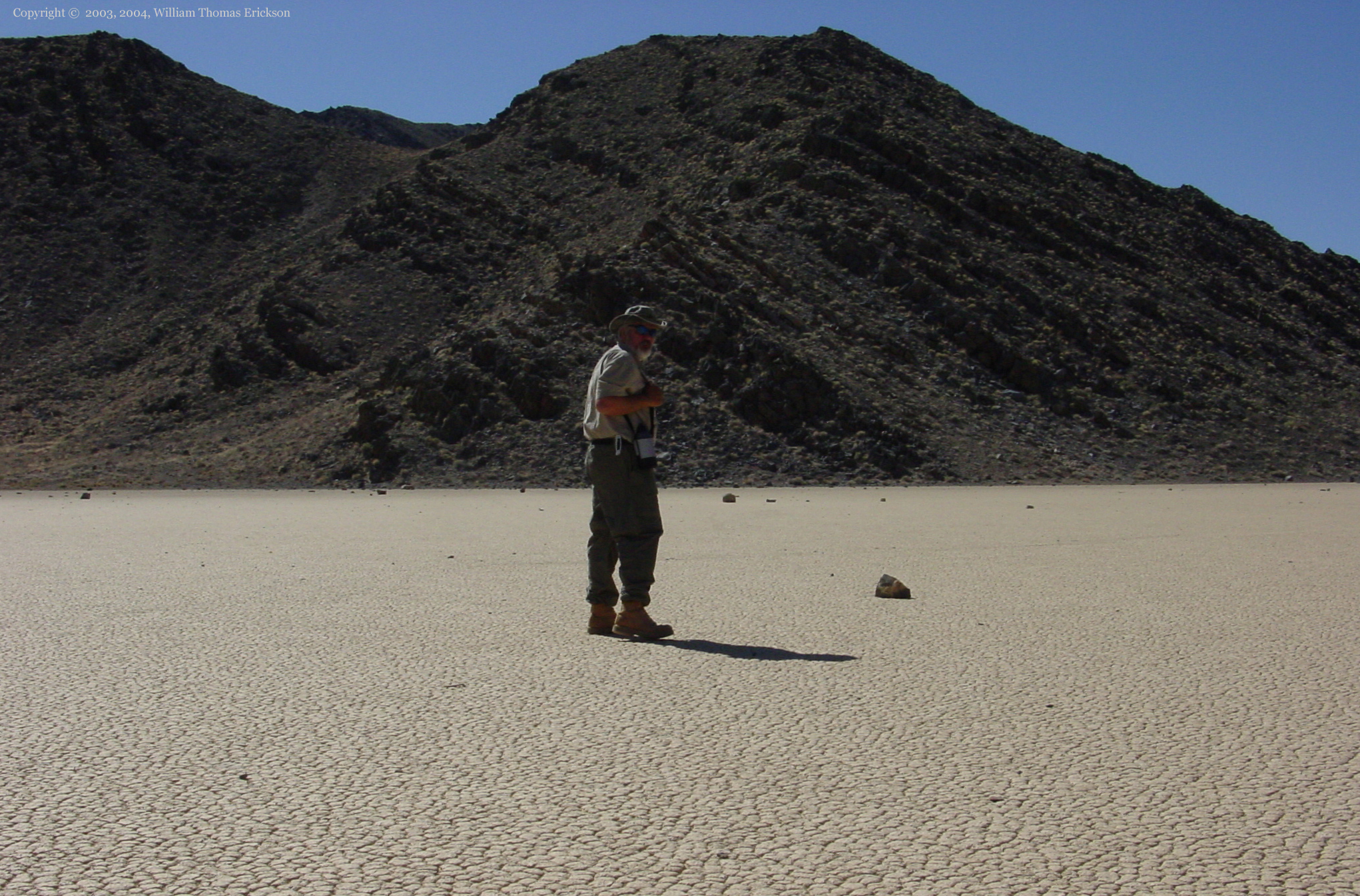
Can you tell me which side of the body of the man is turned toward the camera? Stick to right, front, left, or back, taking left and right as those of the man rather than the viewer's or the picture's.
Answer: right

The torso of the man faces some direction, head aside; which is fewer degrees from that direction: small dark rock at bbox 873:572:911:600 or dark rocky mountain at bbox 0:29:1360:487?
the small dark rock

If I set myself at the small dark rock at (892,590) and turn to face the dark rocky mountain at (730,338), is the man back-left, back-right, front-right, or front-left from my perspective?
back-left

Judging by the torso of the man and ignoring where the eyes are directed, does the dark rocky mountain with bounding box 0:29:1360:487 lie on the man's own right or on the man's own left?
on the man's own left

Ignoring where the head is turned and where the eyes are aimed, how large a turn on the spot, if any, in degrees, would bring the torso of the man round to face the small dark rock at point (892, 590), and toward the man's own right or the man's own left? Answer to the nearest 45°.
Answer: approximately 45° to the man's own left
